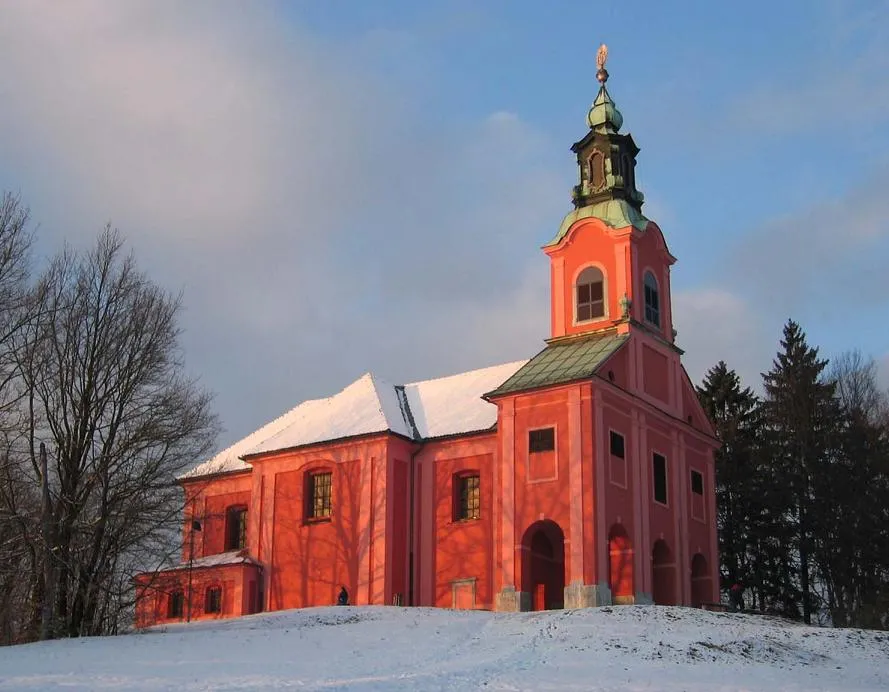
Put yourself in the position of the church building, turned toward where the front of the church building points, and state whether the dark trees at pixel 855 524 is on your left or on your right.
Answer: on your left

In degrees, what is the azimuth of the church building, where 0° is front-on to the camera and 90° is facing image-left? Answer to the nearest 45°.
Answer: approximately 315°

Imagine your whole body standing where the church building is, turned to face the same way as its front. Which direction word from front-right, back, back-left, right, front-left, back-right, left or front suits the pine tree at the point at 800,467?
left

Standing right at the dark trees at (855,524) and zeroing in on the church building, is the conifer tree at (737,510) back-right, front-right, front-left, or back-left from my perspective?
front-right

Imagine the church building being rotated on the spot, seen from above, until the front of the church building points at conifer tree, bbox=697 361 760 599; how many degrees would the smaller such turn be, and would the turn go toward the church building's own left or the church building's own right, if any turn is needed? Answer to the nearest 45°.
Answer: approximately 90° to the church building's own left
